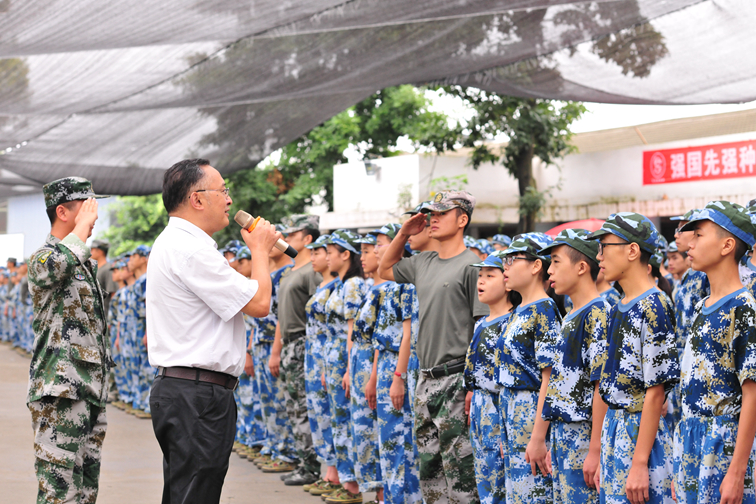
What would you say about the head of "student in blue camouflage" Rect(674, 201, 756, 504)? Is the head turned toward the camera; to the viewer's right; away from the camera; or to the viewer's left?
to the viewer's left

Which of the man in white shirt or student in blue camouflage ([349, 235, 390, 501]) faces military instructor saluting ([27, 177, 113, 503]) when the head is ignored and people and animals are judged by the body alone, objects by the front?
the student in blue camouflage

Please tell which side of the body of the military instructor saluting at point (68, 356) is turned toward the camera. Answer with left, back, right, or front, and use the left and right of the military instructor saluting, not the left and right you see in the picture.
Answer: right

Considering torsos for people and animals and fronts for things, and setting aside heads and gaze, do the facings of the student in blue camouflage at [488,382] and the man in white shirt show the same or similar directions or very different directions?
very different directions

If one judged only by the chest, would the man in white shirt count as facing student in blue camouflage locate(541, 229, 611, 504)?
yes

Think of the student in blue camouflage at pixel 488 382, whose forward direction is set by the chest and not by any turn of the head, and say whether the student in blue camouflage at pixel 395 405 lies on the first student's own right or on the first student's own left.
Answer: on the first student's own right

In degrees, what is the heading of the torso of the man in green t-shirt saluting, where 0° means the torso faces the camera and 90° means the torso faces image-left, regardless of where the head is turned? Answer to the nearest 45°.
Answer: approximately 45°

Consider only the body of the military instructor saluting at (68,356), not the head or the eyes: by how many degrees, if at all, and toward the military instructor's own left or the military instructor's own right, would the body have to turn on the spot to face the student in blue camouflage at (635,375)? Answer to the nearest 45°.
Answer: approximately 45° to the military instructor's own right

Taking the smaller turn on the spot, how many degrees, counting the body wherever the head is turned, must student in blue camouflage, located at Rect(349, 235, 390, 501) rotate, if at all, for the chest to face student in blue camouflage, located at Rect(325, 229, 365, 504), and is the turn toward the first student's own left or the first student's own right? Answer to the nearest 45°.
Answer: approximately 135° to the first student's own right

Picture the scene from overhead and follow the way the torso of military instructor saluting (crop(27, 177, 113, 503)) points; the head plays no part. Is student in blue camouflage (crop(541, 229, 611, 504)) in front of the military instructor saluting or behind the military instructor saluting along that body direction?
in front

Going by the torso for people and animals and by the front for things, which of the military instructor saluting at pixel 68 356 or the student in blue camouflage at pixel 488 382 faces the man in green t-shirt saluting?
the military instructor saluting

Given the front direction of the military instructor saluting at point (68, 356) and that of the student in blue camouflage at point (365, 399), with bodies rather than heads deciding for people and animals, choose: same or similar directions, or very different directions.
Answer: very different directions

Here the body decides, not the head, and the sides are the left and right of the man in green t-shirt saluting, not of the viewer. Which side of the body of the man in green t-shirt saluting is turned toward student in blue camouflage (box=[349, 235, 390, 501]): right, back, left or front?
right

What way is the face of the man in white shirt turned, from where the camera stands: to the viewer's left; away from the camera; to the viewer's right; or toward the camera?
to the viewer's right

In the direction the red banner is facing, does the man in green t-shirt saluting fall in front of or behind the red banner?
in front

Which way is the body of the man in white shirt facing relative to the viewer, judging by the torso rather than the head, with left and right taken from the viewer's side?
facing to the right of the viewer
